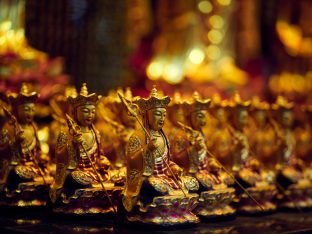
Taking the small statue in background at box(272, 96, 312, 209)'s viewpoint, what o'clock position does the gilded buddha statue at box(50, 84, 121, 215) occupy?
The gilded buddha statue is roughly at 3 o'clock from the small statue in background.

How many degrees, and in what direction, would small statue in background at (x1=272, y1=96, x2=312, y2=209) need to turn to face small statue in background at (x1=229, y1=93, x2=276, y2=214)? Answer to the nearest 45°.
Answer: approximately 90° to its right

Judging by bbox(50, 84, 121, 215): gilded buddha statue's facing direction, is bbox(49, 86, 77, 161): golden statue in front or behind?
behind

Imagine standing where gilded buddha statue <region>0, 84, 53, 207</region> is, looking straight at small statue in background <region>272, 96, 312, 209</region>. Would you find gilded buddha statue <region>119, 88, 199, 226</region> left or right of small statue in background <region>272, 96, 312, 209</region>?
right

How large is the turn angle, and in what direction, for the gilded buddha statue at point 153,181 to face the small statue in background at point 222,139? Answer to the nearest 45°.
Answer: approximately 90° to its left

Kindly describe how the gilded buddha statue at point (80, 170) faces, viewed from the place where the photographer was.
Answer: facing the viewer and to the right of the viewer

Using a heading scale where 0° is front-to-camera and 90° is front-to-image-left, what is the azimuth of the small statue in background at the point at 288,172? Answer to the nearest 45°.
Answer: approximately 315°

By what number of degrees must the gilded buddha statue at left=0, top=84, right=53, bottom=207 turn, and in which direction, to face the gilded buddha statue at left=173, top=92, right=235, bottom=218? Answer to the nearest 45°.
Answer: approximately 45° to its left

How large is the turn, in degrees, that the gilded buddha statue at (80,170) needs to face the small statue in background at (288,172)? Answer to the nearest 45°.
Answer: approximately 90° to its left

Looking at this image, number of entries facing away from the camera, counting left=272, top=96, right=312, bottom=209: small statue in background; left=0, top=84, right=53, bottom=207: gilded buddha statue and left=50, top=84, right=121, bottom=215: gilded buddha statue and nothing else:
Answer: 0
